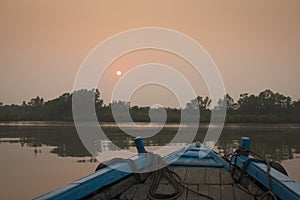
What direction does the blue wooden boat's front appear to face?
away from the camera
